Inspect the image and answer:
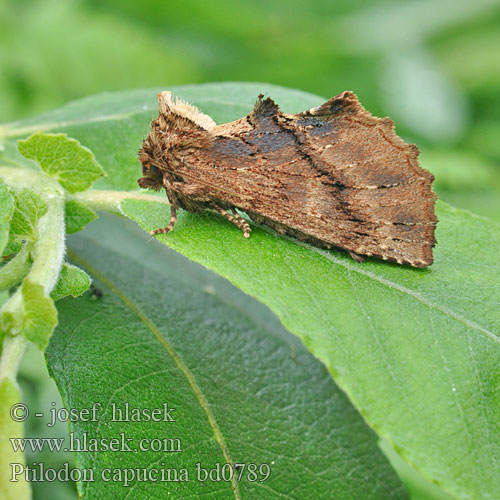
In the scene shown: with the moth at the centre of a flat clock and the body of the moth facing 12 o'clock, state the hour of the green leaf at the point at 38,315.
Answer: The green leaf is roughly at 11 o'clock from the moth.

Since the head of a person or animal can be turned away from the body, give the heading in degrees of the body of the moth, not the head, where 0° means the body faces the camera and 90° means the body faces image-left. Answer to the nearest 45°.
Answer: approximately 90°

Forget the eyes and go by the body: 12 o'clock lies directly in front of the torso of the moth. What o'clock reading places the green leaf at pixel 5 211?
The green leaf is roughly at 11 o'clock from the moth.

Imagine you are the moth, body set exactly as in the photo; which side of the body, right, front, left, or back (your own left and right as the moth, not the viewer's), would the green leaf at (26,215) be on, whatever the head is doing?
front

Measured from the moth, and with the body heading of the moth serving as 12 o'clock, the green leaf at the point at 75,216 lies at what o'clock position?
The green leaf is roughly at 12 o'clock from the moth.

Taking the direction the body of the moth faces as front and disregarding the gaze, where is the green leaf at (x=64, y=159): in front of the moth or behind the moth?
in front
